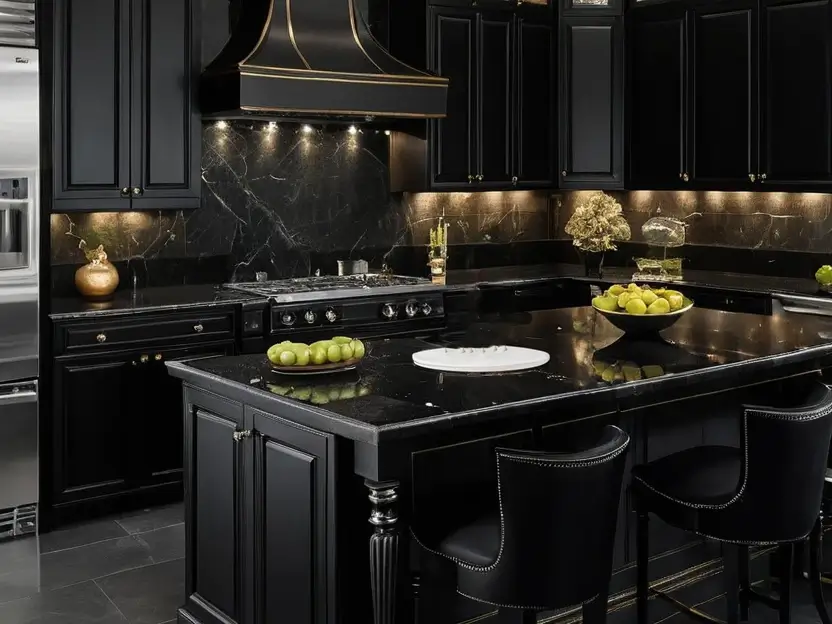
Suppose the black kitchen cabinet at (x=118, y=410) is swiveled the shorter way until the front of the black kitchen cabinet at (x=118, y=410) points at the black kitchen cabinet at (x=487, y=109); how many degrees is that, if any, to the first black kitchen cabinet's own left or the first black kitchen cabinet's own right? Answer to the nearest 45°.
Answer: approximately 90° to the first black kitchen cabinet's own left

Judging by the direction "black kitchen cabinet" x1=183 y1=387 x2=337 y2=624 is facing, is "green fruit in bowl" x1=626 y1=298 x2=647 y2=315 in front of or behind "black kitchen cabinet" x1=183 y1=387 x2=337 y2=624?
behind

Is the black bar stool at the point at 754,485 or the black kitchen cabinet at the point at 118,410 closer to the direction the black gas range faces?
the black bar stool
